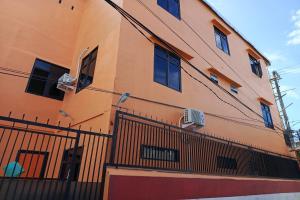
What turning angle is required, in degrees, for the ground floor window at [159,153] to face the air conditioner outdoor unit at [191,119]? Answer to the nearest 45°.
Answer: approximately 90° to its left

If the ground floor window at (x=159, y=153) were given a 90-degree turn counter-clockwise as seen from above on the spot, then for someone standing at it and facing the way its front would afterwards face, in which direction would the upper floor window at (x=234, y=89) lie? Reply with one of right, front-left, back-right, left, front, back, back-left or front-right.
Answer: front

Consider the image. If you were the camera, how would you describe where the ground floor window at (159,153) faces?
facing the viewer and to the right of the viewer

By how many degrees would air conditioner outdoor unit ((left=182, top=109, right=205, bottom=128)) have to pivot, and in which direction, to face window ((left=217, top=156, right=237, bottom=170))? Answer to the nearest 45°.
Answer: approximately 90° to its left

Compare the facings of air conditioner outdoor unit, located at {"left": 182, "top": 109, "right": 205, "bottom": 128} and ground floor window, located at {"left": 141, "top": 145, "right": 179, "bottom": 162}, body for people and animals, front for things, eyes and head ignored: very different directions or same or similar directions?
same or similar directions

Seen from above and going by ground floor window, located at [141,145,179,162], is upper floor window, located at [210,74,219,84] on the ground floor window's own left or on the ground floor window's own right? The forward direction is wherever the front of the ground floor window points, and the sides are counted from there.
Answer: on the ground floor window's own left

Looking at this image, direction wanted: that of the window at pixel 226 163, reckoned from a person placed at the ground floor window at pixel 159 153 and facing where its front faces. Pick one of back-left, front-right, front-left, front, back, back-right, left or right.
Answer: left

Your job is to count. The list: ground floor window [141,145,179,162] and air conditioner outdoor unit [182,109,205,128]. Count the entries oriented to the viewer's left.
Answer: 0

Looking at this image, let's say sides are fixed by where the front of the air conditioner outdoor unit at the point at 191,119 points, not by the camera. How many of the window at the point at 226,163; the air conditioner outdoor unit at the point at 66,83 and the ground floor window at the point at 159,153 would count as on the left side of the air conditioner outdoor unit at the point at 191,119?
1

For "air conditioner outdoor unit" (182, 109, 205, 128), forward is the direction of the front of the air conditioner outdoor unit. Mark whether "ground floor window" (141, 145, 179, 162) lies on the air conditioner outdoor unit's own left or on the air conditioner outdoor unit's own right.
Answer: on the air conditioner outdoor unit's own right
